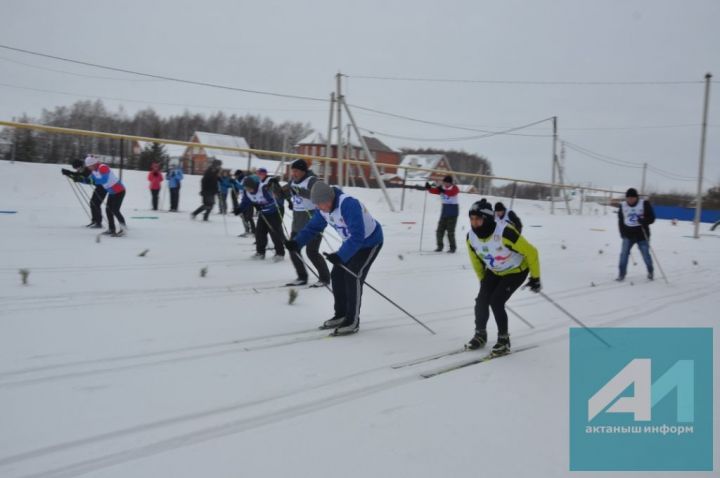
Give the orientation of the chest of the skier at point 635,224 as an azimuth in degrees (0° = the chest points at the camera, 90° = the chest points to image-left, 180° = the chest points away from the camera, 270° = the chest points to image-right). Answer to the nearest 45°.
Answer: approximately 0°

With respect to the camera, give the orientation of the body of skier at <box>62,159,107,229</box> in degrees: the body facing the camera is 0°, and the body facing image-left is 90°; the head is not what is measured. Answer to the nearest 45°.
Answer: approximately 90°

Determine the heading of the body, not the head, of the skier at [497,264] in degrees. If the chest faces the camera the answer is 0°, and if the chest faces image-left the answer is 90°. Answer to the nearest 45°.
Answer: approximately 45°

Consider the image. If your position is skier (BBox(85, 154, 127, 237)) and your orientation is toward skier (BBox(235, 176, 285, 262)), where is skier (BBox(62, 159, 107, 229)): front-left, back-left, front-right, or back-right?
back-left

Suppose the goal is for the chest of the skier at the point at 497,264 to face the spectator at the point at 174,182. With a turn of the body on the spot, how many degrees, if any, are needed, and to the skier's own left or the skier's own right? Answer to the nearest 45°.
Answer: approximately 90° to the skier's own right

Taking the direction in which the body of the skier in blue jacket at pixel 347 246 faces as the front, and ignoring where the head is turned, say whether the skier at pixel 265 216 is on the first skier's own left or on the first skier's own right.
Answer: on the first skier's own right

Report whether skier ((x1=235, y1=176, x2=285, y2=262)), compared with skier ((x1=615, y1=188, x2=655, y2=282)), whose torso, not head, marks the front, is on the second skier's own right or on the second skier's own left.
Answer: on the second skier's own right

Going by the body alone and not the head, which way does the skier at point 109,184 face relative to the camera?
to the viewer's left
